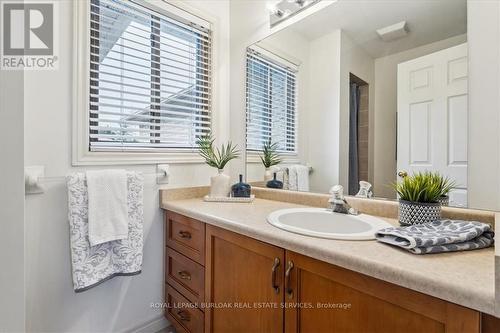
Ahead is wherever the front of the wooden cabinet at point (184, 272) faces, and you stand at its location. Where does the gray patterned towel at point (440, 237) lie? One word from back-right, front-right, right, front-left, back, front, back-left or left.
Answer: left

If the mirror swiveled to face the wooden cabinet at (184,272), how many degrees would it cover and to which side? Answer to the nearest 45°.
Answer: approximately 45° to its right

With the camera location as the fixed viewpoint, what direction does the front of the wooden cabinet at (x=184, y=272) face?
facing the viewer and to the left of the viewer

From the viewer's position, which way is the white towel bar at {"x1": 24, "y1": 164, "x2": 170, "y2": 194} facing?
facing the viewer and to the right of the viewer

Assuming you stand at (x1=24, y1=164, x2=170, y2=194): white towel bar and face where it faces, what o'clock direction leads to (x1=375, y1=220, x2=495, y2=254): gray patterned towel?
The gray patterned towel is roughly at 12 o'clock from the white towel bar.

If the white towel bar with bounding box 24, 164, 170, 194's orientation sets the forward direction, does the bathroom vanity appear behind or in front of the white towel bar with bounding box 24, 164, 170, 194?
in front

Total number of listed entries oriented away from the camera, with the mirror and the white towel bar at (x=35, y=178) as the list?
0
